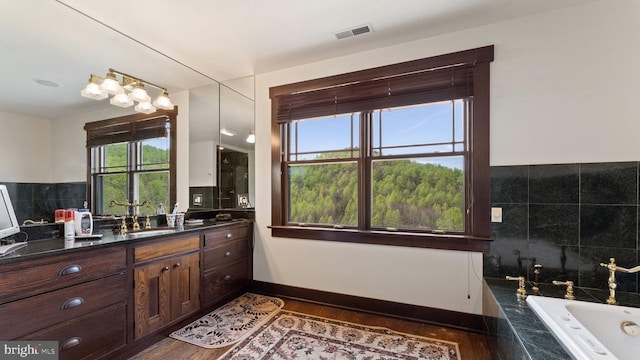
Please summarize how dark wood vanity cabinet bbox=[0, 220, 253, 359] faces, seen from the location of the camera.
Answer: facing the viewer and to the right of the viewer

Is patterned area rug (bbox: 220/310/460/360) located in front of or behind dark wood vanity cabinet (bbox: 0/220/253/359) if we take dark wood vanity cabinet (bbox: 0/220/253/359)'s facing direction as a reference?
in front

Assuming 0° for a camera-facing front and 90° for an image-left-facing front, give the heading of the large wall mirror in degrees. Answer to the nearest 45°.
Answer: approximately 315°

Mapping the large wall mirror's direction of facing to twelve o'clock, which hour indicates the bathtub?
The bathtub is roughly at 12 o'clock from the large wall mirror.

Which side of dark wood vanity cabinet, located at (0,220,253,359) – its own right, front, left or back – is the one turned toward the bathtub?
front

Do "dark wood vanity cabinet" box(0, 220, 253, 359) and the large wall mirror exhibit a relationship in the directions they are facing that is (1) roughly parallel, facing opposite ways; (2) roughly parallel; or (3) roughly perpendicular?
roughly parallel

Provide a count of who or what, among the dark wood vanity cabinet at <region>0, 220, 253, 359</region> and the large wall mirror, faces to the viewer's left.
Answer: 0

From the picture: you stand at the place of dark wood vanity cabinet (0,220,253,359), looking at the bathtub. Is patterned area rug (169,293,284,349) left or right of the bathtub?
left
